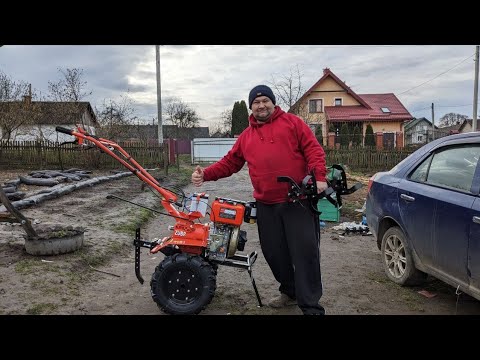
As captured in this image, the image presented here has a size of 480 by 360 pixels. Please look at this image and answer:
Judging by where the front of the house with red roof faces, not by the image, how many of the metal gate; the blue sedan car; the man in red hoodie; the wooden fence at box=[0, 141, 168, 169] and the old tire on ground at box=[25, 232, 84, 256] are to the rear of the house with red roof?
0

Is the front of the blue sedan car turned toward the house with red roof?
no

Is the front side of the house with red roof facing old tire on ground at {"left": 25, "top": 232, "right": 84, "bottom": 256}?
yes

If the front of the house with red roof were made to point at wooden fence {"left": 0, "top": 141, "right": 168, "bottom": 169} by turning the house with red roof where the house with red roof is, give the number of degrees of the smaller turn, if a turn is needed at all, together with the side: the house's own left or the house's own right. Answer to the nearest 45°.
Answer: approximately 45° to the house's own right

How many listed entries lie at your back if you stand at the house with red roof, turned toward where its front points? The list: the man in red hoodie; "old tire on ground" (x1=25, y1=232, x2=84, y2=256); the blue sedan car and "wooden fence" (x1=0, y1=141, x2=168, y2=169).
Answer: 0

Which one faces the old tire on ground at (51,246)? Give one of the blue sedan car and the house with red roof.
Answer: the house with red roof

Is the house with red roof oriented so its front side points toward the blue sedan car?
yes

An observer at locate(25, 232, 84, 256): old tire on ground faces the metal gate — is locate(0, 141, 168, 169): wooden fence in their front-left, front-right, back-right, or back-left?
front-left

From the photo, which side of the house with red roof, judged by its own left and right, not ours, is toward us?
front

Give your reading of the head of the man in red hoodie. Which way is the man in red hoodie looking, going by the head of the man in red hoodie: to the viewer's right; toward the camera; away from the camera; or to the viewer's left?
toward the camera
